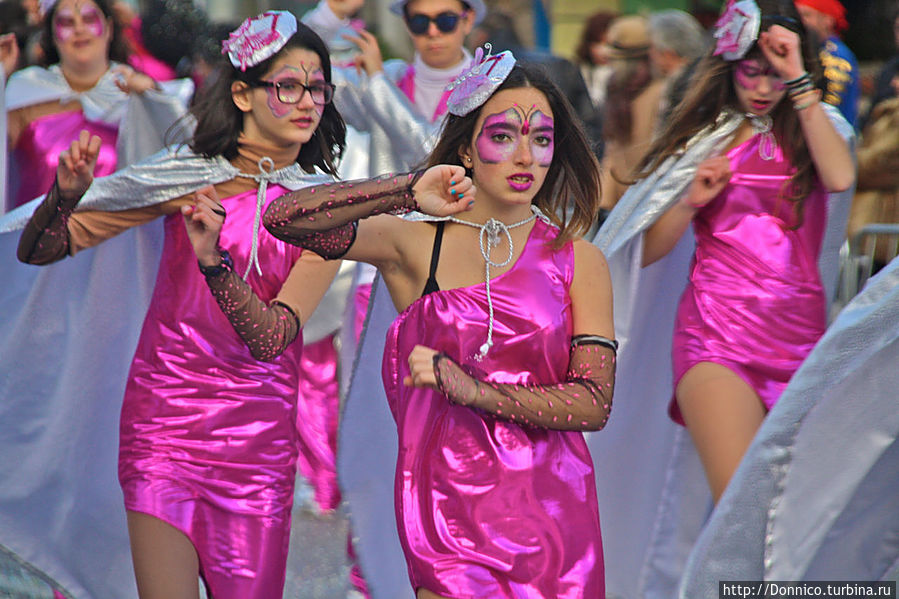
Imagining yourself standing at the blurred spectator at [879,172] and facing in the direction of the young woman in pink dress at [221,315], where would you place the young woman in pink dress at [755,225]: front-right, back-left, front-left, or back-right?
front-left

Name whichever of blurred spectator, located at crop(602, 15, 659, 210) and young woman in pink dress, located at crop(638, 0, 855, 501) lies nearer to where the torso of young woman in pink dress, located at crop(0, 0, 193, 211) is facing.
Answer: the young woman in pink dress

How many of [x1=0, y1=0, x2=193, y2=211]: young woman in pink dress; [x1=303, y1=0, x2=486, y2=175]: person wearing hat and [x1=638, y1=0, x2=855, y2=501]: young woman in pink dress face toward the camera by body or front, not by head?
3

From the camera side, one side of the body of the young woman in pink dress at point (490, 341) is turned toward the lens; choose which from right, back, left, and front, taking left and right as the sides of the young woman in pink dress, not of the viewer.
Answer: front

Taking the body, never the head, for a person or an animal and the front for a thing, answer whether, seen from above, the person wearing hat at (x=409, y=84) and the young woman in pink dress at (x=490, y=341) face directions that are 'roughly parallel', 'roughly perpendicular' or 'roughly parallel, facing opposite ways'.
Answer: roughly parallel

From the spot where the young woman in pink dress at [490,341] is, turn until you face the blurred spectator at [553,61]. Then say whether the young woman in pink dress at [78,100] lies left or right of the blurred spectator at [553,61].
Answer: left

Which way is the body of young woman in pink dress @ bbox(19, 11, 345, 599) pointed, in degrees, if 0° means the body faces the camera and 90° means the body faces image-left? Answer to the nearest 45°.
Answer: approximately 315°

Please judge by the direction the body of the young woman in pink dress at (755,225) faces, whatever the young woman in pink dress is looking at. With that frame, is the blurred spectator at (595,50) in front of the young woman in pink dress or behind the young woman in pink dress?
behind

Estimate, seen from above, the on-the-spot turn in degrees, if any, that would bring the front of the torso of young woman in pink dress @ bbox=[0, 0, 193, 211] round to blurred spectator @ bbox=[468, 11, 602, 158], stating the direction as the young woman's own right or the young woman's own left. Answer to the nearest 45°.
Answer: approximately 90° to the young woman's own left

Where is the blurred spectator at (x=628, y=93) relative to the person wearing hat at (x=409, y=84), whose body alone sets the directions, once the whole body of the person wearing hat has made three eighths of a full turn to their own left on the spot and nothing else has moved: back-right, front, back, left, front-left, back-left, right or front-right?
front

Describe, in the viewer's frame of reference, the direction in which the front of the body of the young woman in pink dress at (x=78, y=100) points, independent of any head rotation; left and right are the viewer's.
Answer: facing the viewer

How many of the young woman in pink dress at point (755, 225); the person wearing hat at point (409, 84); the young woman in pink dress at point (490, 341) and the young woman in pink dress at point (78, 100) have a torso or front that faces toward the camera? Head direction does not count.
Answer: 4

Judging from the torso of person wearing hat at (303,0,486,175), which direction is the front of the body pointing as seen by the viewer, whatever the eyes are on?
toward the camera
